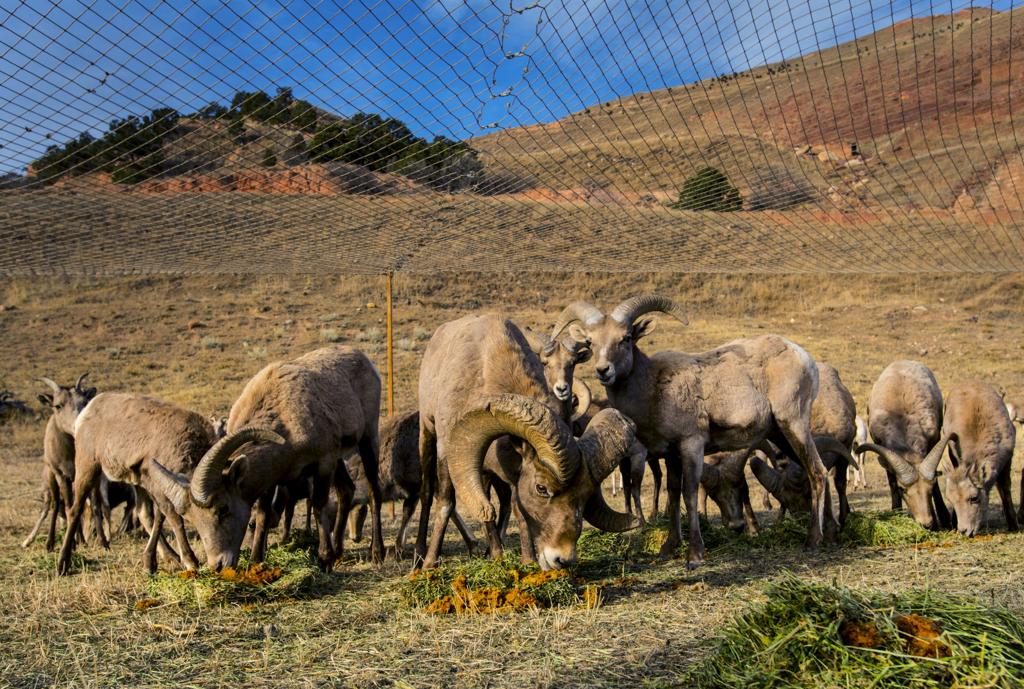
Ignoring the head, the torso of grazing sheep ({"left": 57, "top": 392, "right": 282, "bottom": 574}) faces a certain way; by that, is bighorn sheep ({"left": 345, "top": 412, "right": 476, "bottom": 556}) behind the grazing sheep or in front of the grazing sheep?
in front

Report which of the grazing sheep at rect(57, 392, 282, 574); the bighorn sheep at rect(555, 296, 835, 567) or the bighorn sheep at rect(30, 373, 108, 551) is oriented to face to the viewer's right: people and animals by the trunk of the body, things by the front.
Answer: the grazing sheep

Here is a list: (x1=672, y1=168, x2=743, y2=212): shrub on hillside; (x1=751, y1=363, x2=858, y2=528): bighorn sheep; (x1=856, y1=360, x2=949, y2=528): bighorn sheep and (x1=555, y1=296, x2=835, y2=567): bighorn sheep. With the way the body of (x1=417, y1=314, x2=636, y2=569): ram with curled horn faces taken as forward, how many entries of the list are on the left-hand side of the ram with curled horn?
4

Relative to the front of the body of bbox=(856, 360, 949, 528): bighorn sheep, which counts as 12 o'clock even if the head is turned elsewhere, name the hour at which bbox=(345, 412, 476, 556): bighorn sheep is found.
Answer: bbox=(345, 412, 476, 556): bighorn sheep is roughly at 2 o'clock from bbox=(856, 360, 949, 528): bighorn sheep.

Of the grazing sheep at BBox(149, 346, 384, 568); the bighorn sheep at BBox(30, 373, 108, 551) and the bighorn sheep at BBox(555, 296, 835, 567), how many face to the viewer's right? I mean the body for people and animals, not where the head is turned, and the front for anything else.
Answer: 0

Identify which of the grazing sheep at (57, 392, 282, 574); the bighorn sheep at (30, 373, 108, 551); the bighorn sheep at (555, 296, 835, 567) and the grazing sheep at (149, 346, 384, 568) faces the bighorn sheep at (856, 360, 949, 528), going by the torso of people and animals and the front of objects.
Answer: the grazing sheep at (57, 392, 282, 574)

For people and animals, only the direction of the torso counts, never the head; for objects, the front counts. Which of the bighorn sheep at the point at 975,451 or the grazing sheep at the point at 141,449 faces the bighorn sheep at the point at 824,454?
the grazing sheep

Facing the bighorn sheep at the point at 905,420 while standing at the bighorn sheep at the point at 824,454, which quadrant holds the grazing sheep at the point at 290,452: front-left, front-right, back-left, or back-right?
back-right

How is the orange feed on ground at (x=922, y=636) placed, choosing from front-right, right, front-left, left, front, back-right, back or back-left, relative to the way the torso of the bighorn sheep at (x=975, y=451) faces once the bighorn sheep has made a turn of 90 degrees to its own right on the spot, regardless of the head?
left

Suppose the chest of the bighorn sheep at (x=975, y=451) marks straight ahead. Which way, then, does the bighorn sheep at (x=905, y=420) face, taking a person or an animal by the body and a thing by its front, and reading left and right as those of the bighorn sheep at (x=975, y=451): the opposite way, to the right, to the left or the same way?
the same way

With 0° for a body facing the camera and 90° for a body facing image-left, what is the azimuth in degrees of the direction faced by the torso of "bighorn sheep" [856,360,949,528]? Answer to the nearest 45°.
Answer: approximately 0°

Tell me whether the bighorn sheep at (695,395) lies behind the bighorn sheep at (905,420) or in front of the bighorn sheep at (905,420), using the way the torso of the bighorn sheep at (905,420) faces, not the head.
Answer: in front

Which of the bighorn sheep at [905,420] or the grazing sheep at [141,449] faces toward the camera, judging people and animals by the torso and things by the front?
the bighorn sheep

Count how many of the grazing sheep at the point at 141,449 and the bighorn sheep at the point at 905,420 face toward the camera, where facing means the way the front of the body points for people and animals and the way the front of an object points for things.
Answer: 1

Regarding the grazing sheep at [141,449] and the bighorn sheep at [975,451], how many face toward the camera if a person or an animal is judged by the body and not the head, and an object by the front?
1
